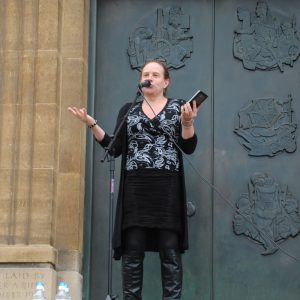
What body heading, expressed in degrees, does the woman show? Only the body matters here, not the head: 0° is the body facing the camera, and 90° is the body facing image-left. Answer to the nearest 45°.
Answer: approximately 0°
